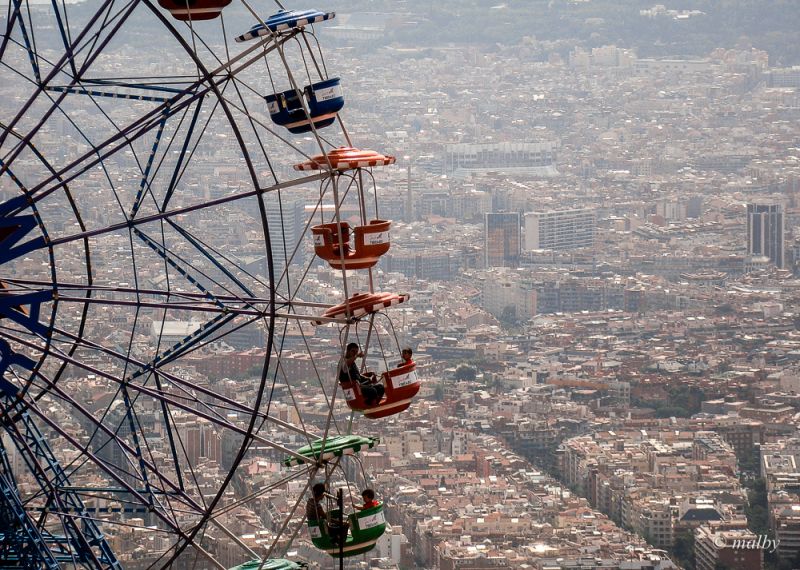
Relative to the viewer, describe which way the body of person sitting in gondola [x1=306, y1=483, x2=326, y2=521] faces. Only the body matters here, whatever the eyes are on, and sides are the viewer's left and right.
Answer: facing to the right of the viewer

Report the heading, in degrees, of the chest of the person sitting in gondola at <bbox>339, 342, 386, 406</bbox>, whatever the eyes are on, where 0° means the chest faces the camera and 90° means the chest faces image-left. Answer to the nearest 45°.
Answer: approximately 270°

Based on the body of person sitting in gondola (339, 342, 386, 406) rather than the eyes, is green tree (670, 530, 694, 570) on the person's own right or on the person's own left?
on the person's own left

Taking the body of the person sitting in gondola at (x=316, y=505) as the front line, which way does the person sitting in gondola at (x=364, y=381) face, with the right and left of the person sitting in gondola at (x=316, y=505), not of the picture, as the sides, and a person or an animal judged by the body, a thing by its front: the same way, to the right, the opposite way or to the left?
the same way

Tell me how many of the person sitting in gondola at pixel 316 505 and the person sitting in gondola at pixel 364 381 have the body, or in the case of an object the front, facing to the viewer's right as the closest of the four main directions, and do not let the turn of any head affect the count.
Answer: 2
